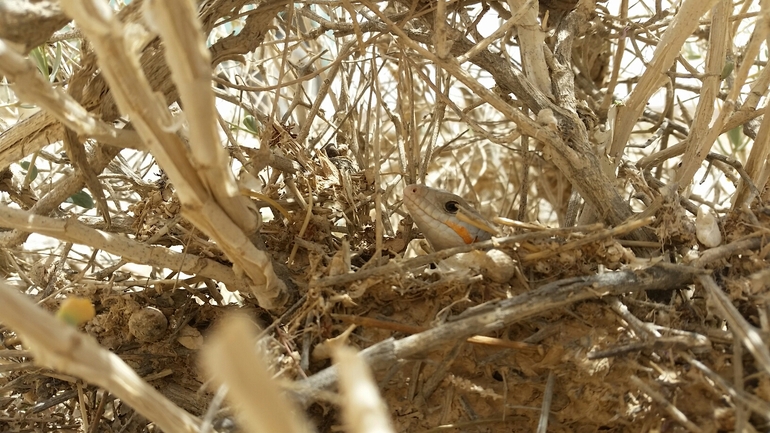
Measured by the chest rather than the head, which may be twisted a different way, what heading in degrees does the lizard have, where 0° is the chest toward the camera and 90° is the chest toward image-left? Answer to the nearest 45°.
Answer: approximately 90°
